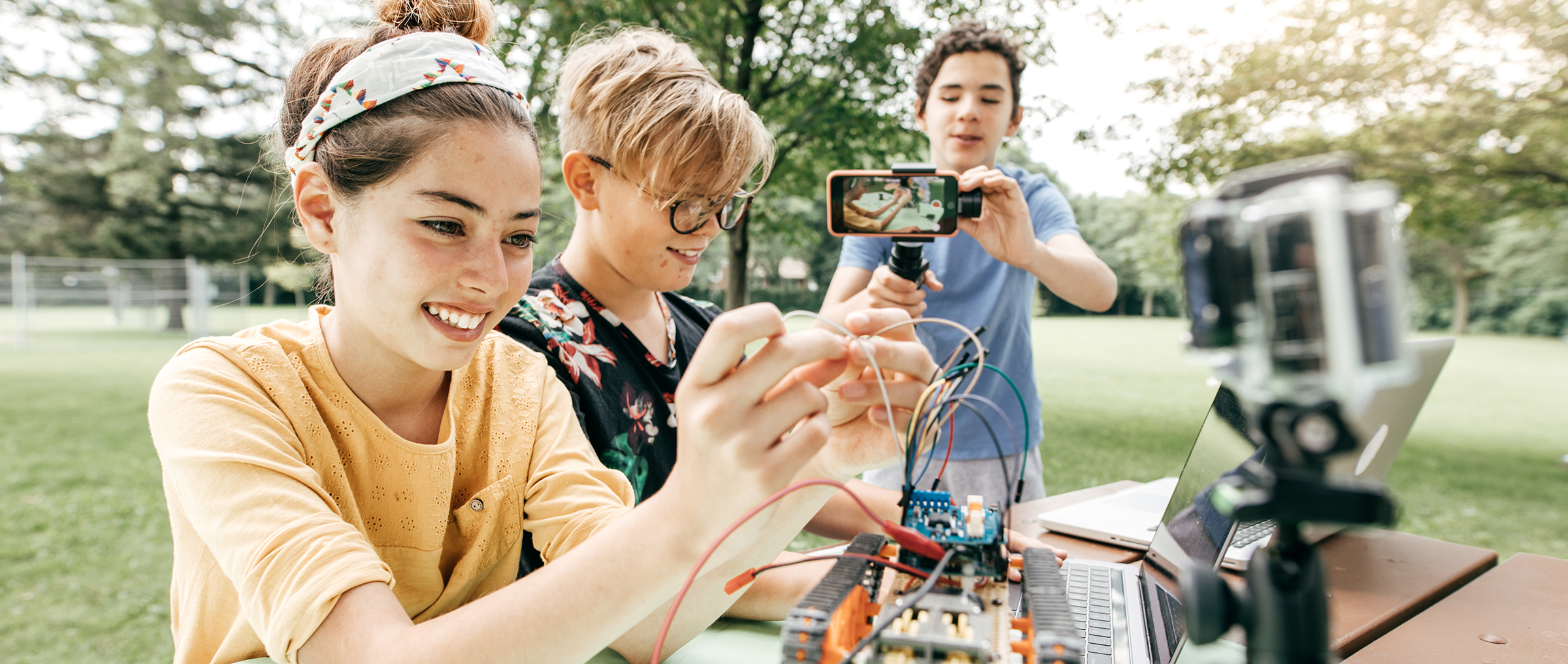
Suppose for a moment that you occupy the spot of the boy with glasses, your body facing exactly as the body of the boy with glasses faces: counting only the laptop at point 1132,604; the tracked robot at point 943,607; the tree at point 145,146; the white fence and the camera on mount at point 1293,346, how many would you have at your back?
2

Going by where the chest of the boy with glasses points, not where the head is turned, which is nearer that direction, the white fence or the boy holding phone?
the boy holding phone

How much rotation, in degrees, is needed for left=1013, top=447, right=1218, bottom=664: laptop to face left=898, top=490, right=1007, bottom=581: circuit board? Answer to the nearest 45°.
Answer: approximately 45° to its left

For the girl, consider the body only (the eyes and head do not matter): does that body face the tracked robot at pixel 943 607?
yes

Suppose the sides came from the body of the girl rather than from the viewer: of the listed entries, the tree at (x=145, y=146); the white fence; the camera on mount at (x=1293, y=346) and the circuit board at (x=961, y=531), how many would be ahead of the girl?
2

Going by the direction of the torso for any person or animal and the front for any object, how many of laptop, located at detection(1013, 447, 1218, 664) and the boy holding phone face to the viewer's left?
1

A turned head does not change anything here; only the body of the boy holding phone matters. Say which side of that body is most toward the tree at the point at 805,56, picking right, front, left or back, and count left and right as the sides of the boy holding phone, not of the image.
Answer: back

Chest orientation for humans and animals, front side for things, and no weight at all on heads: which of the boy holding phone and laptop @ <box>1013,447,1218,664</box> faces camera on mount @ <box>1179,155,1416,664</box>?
the boy holding phone

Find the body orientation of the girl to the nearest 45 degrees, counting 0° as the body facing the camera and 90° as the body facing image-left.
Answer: approximately 315°

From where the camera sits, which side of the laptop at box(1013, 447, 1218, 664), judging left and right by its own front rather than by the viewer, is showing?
left

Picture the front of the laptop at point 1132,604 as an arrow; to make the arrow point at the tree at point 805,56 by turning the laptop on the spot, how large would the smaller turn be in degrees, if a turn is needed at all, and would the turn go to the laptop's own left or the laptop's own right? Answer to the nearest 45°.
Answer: approximately 45° to the laptop's own right

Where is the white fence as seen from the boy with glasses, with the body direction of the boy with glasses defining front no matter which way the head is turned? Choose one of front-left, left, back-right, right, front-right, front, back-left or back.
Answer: back

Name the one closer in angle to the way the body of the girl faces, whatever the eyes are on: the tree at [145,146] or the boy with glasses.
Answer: the boy with glasses

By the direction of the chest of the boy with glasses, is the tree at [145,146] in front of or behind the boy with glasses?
behind

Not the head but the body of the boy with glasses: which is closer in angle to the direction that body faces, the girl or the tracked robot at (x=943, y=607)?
the tracked robot

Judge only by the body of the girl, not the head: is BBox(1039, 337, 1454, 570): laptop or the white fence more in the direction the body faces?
the laptop

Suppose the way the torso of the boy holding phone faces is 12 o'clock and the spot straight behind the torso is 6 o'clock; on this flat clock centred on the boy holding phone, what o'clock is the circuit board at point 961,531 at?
The circuit board is roughly at 12 o'clock from the boy holding phone.
